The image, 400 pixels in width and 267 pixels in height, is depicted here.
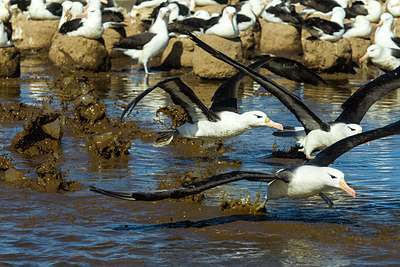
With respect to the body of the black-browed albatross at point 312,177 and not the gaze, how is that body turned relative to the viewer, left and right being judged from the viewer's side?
facing the viewer and to the right of the viewer

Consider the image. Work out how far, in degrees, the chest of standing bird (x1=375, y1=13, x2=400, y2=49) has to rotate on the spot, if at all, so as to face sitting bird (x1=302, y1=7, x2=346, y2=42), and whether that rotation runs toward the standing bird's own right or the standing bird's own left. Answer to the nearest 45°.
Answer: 0° — it already faces it

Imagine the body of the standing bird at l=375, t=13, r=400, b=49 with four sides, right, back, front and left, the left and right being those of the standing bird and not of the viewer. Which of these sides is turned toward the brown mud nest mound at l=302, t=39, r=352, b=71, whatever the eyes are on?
front

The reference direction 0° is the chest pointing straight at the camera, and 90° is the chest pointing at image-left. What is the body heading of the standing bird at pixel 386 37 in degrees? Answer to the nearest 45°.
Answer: approximately 45°

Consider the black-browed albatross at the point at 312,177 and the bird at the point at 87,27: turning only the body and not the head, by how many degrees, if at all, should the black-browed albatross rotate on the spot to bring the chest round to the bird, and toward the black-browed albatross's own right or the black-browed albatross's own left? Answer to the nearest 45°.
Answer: approximately 180°

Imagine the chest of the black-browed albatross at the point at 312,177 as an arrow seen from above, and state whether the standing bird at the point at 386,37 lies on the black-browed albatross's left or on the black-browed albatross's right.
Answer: on the black-browed albatross's left

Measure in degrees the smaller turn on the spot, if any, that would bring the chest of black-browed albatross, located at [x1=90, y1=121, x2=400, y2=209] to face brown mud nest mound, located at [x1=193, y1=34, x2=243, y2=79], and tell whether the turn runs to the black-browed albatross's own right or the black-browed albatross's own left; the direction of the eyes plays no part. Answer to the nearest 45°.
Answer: approximately 135° to the black-browed albatross's own left
